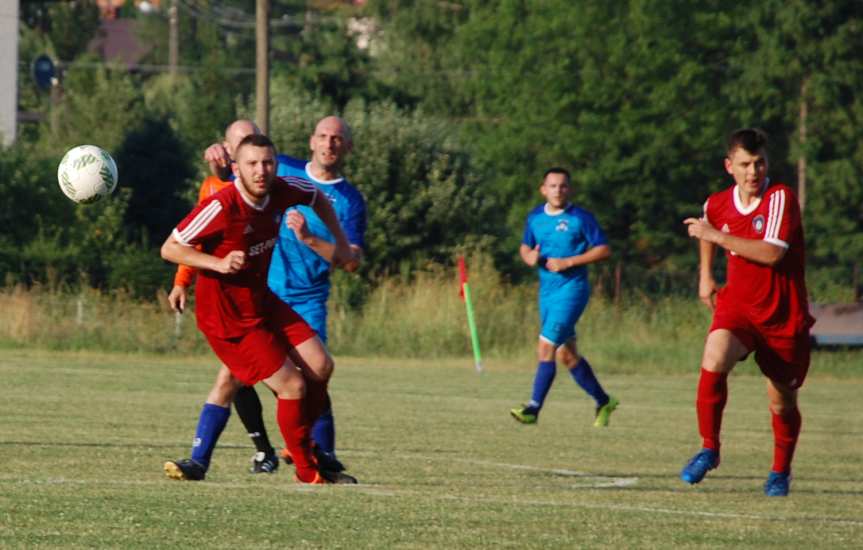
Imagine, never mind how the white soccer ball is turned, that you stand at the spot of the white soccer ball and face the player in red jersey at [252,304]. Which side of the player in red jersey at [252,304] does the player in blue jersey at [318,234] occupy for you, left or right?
left

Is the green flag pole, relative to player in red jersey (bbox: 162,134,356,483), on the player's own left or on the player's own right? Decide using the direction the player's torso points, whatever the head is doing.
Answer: on the player's own left

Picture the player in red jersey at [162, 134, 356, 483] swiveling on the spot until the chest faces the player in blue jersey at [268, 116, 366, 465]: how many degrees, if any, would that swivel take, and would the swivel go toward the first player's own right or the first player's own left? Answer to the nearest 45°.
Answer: approximately 135° to the first player's own left

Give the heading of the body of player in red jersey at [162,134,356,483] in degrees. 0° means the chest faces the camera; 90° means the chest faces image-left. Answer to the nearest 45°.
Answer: approximately 315°

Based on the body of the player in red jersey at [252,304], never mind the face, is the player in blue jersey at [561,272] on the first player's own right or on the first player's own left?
on the first player's own left

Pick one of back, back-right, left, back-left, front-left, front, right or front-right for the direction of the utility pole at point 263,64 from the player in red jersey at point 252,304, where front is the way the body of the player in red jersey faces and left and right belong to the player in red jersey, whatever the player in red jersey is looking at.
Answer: back-left

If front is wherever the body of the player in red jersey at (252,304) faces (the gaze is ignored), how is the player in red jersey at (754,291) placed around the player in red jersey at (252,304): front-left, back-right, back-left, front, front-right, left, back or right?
front-left

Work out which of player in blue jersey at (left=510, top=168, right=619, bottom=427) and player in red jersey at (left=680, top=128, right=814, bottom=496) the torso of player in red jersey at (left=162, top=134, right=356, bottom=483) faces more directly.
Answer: the player in red jersey
